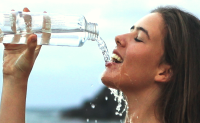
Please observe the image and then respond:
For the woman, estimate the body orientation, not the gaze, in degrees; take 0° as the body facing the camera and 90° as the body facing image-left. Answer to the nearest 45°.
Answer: approximately 90°
